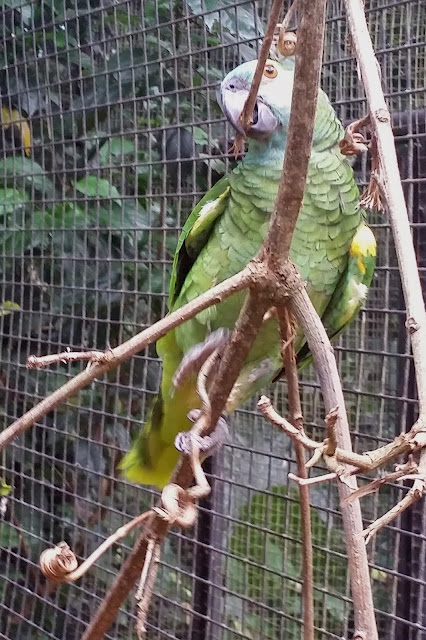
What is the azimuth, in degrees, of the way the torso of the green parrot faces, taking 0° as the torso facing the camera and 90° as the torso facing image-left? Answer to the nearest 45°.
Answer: approximately 45°

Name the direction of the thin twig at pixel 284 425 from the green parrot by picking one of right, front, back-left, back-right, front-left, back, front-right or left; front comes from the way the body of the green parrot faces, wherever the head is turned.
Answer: front-left
